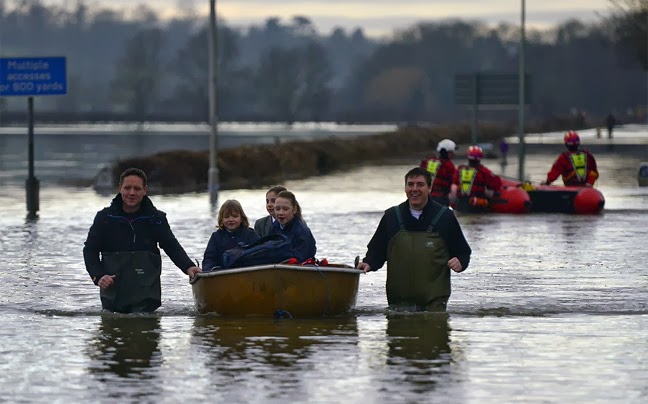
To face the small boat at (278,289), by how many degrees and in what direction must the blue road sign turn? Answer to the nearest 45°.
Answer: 0° — it already faces it

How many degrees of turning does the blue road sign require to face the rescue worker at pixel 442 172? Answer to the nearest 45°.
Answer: approximately 45° to its left

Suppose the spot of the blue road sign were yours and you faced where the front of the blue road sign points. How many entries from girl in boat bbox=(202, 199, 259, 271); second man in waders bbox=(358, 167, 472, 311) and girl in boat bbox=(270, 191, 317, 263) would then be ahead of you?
3

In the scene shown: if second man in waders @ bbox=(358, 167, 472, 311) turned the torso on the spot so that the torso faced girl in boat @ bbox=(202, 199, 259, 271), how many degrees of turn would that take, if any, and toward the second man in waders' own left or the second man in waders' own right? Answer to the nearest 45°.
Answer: approximately 90° to the second man in waders' own right

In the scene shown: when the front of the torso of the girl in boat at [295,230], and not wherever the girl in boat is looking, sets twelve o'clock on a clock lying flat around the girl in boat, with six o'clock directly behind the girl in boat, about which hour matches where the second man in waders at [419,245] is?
The second man in waders is roughly at 8 o'clock from the girl in boat.

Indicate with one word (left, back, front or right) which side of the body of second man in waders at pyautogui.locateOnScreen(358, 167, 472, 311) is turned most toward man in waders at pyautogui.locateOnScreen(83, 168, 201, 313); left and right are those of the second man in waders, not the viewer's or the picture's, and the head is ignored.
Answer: right

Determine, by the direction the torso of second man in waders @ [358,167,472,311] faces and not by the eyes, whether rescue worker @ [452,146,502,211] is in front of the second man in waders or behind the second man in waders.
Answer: behind

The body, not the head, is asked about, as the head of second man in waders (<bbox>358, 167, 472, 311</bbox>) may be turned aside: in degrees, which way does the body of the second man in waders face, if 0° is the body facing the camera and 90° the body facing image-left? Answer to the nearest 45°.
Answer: approximately 0°

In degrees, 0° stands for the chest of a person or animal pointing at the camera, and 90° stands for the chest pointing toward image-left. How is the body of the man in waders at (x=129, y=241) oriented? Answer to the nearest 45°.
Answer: approximately 0°

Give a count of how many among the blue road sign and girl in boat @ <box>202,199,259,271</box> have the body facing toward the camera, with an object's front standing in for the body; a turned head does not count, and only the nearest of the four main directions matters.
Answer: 2
